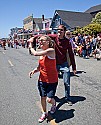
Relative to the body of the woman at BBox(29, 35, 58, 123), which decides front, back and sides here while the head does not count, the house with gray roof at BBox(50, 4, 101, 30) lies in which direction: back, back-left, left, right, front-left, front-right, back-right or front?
back-right

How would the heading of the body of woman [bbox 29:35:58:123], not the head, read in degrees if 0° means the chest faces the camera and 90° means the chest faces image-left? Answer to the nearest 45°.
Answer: approximately 45°

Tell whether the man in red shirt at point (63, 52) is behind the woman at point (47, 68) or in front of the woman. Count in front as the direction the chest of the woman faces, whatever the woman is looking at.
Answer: behind
